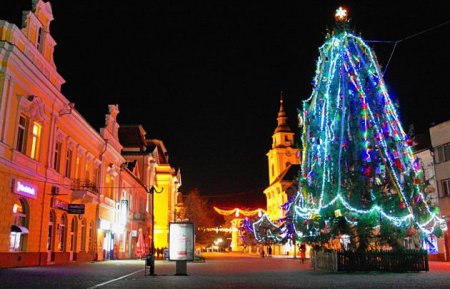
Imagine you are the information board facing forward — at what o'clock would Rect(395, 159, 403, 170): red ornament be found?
The red ornament is roughly at 9 o'clock from the information board.

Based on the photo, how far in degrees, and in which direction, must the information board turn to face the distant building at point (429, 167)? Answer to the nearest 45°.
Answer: approximately 135° to its left

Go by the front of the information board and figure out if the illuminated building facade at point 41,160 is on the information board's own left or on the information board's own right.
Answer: on the information board's own right

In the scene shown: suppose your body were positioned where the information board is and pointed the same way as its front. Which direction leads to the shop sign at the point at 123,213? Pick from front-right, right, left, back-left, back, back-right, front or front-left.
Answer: back

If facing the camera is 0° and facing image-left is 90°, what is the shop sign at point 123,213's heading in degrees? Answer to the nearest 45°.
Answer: approximately 0°

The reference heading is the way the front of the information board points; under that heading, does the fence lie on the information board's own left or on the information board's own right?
on the information board's own left

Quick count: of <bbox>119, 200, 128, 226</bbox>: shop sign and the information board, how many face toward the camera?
2

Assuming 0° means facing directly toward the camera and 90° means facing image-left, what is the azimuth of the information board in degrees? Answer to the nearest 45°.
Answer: approximately 0°

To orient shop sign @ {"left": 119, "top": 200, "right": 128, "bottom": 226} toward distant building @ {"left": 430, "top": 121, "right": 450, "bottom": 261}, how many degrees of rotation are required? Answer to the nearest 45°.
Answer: approximately 45° to its left
